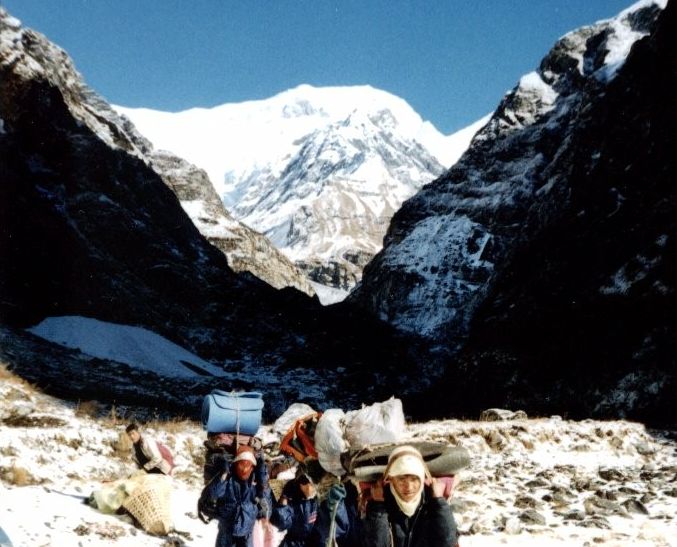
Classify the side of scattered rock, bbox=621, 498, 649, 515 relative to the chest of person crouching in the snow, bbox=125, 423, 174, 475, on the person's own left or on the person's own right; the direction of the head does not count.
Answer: on the person's own left

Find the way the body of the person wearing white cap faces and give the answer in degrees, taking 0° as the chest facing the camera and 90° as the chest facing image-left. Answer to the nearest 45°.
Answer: approximately 0°

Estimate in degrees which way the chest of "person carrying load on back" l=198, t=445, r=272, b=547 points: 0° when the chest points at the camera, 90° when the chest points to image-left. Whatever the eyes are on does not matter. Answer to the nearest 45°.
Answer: approximately 0°

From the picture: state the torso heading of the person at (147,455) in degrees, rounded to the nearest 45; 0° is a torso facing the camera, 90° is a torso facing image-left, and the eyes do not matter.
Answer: approximately 45°

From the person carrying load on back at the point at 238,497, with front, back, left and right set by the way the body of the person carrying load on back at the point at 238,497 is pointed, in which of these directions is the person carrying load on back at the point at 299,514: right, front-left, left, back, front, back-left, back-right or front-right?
left

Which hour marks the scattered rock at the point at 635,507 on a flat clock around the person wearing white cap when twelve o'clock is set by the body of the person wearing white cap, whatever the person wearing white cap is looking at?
The scattered rock is roughly at 7 o'clock from the person wearing white cap.

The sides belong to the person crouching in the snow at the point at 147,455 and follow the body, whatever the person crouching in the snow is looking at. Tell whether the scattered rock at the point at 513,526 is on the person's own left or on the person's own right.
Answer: on the person's own left
